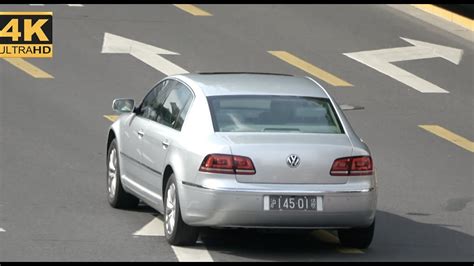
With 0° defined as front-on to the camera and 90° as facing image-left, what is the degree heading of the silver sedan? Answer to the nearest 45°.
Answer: approximately 135°
